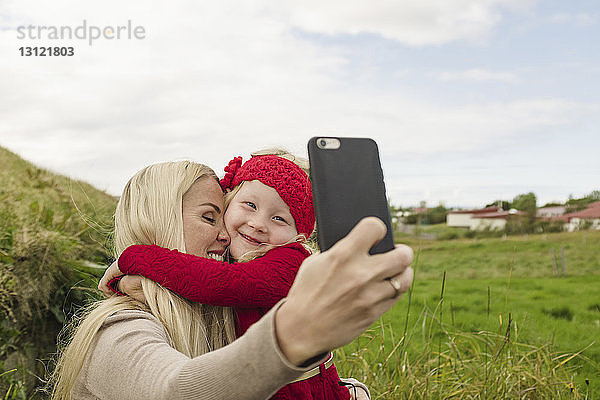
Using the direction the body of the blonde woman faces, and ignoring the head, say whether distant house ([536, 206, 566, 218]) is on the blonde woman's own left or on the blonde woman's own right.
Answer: on the blonde woman's own left

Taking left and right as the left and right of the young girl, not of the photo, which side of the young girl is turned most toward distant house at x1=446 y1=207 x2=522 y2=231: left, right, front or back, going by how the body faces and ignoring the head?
back

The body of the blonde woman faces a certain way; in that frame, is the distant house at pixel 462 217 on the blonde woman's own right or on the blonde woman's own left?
on the blonde woman's own left

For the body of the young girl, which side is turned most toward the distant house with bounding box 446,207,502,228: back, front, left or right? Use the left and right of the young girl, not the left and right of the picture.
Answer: back

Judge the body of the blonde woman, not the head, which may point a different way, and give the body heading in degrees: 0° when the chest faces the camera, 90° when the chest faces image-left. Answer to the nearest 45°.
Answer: approximately 270°

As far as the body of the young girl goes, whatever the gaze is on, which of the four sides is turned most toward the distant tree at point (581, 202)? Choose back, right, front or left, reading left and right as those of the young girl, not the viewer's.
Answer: back

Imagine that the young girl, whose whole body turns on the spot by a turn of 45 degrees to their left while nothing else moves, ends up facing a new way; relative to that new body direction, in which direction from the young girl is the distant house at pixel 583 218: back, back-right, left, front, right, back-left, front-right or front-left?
back-left
